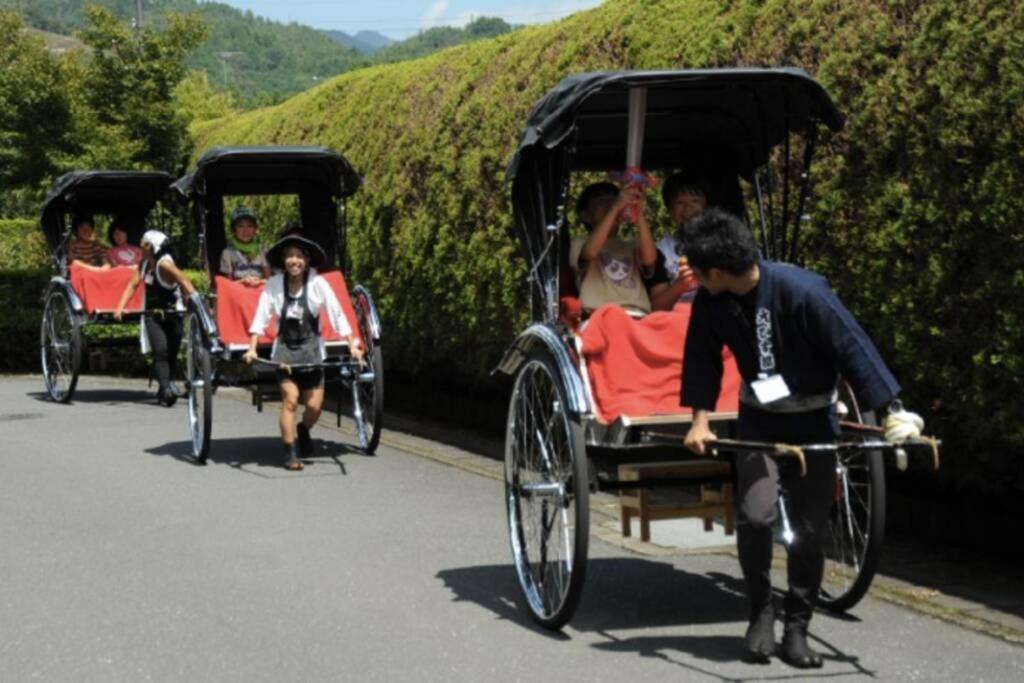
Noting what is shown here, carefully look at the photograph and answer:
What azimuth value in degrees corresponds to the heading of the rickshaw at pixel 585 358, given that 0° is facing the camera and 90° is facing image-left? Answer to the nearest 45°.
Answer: approximately 315°

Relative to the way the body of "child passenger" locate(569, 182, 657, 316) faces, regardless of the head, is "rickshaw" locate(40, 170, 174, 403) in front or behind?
behind

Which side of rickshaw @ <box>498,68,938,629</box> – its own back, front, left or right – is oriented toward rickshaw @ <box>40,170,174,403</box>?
back

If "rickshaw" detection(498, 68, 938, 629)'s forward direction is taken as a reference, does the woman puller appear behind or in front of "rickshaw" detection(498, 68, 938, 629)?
behind

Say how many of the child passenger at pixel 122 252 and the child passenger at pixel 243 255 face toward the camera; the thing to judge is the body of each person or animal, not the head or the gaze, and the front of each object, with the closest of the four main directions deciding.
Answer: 2

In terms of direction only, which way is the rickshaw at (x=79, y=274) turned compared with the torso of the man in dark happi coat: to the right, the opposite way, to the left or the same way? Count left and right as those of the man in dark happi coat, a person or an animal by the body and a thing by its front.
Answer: to the left

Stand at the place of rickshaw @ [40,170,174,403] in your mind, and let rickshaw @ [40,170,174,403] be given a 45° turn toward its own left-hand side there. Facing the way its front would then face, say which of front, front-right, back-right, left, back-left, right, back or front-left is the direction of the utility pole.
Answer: left

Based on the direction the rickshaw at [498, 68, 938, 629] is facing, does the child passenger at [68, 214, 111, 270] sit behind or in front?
behind

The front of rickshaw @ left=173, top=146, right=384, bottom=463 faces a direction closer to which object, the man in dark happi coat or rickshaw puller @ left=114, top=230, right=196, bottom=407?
the man in dark happi coat
